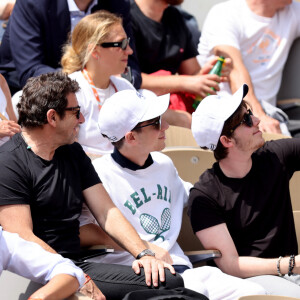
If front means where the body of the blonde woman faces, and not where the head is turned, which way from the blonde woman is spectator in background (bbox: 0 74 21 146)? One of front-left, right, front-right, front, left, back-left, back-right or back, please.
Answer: right

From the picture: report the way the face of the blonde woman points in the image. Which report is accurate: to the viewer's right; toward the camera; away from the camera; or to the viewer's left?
to the viewer's right

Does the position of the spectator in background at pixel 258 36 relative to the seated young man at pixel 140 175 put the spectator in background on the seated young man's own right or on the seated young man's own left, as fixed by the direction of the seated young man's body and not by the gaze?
on the seated young man's own left

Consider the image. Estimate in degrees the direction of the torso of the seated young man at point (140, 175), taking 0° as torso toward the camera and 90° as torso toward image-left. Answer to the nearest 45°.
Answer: approximately 315°

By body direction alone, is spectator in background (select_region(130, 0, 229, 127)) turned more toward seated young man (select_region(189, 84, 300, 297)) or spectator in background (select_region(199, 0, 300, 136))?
the seated young man

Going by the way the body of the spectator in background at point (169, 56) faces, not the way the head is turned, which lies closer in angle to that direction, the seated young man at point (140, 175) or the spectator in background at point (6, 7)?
the seated young man

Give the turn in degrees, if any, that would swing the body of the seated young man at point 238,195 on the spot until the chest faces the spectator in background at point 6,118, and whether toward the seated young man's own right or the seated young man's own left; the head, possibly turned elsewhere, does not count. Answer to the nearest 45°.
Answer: approximately 135° to the seated young man's own right

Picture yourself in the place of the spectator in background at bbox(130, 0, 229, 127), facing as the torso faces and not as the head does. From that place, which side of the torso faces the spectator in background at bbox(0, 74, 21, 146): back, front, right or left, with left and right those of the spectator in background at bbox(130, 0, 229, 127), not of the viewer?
right

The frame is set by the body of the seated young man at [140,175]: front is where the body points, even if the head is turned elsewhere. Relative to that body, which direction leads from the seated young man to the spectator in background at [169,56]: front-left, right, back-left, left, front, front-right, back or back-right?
back-left

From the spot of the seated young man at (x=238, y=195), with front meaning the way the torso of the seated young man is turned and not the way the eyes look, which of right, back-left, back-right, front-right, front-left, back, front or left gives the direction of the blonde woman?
back
